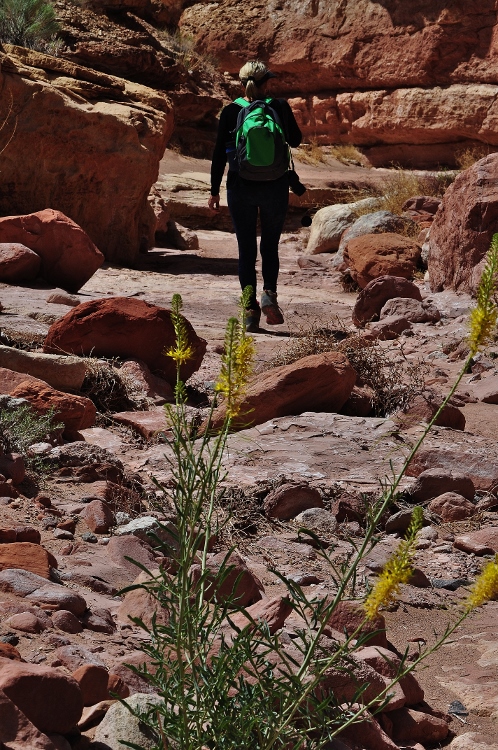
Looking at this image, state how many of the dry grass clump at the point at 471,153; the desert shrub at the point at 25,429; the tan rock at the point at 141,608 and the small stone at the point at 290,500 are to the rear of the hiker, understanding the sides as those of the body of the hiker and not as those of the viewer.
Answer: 3

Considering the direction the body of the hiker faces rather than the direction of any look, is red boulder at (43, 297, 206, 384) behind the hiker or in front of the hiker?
behind

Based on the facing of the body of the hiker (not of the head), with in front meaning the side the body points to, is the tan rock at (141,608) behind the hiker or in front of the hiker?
behind

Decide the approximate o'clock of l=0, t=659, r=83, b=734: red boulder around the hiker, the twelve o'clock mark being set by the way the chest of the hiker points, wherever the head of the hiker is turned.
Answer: The red boulder is roughly at 6 o'clock from the hiker.

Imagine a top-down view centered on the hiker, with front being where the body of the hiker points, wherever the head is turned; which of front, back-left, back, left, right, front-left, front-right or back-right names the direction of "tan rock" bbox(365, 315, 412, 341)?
front-right

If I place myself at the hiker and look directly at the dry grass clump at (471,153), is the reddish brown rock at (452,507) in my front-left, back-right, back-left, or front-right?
back-right

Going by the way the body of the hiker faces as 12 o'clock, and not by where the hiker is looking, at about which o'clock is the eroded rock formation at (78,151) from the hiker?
The eroded rock formation is roughly at 11 o'clock from the hiker.

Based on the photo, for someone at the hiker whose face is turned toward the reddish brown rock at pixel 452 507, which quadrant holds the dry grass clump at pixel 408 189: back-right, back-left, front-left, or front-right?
back-left

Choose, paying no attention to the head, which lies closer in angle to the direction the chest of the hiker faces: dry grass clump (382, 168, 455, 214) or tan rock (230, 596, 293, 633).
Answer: the dry grass clump

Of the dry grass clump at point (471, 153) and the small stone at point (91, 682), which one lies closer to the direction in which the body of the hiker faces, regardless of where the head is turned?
the dry grass clump

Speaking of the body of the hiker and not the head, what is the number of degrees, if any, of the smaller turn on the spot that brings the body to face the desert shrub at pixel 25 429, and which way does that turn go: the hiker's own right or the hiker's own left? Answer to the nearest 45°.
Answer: approximately 180°

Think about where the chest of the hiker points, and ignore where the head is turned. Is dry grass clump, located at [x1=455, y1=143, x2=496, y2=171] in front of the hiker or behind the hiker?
in front

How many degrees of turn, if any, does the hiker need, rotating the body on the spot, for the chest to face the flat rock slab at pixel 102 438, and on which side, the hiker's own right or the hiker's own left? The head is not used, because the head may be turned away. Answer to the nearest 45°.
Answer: approximately 180°

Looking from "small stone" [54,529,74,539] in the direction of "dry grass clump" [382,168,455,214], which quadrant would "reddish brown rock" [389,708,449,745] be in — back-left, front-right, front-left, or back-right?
back-right

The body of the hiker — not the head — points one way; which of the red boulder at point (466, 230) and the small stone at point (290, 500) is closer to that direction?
the red boulder

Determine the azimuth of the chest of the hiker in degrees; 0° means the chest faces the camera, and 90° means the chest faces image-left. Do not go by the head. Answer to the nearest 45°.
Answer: approximately 180°

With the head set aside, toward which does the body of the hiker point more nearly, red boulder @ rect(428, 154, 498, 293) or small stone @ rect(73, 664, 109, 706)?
the red boulder

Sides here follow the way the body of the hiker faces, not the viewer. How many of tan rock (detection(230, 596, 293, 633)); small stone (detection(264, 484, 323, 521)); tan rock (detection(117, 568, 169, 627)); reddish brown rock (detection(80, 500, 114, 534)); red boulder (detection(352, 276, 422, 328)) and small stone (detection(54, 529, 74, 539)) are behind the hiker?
5

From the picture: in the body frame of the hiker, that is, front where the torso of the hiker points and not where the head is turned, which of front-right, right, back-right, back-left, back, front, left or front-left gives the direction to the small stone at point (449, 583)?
back

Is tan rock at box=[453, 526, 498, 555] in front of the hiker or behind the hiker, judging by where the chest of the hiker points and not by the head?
behind

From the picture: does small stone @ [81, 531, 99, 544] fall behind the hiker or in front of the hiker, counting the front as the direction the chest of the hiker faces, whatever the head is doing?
behind
